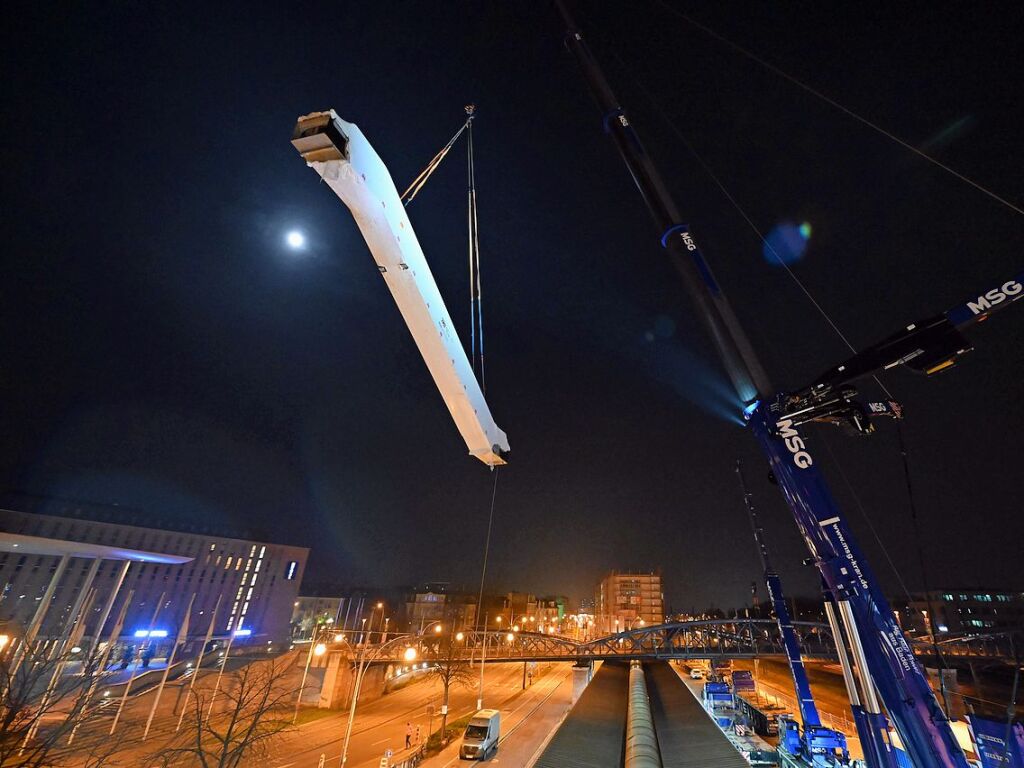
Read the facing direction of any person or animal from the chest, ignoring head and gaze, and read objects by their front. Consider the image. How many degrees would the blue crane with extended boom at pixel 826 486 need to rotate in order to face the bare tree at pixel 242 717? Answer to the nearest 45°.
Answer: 0° — it already faces it

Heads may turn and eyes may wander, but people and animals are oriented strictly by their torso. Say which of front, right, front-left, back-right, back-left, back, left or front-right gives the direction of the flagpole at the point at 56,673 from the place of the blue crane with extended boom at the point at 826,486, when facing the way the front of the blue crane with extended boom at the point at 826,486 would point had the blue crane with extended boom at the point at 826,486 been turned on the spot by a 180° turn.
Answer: back

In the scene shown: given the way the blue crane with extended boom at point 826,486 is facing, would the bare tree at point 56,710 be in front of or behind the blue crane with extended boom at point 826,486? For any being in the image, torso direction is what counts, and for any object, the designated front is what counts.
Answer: in front
